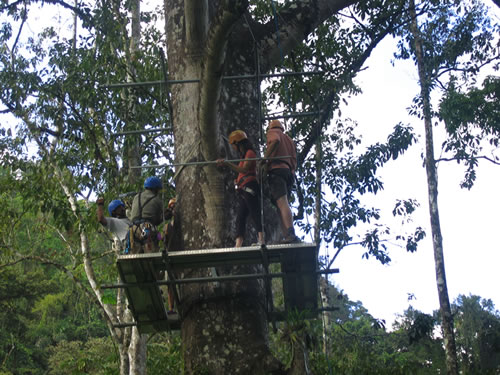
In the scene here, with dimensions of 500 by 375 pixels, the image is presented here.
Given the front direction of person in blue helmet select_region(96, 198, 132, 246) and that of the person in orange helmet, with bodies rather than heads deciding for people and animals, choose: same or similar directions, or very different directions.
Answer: very different directions
